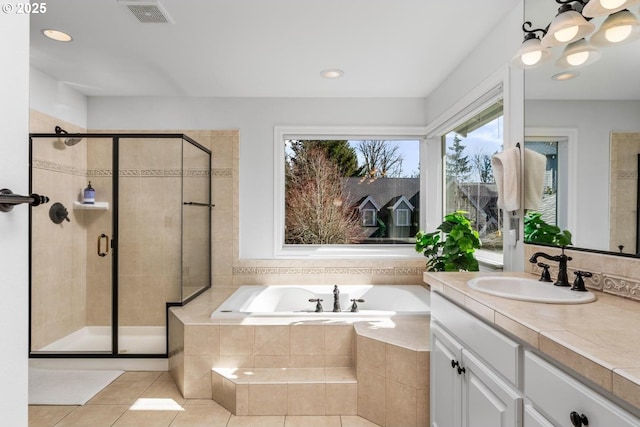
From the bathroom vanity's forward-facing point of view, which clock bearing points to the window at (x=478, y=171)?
The window is roughly at 4 o'clock from the bathroom vanity.

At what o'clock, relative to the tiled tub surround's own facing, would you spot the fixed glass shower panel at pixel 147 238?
The fixed glass shower panel is roughly at 4 o'clock from the tiled tub surround.

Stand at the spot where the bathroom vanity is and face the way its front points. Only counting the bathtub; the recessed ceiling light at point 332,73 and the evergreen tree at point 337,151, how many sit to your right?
3

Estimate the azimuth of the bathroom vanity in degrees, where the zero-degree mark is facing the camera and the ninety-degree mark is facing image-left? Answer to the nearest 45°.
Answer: approximately 45°

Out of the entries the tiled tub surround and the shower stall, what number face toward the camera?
2

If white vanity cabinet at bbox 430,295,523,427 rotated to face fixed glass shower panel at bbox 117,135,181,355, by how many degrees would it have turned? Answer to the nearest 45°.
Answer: approximately 45° to its right

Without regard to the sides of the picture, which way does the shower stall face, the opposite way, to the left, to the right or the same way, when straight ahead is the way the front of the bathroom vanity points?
to the left

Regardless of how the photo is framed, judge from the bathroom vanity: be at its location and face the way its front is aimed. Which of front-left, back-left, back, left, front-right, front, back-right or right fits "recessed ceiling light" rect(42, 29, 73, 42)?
front-right

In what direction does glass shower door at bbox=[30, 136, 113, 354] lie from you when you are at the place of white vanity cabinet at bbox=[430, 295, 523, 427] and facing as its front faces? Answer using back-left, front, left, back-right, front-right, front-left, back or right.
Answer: front-right

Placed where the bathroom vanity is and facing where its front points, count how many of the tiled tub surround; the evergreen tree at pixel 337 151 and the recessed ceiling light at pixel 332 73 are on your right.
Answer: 3
